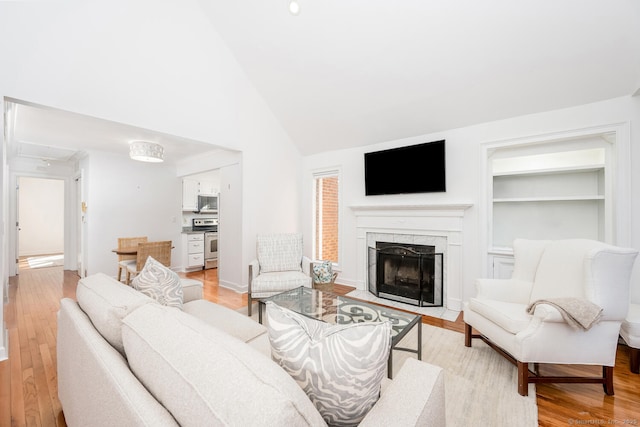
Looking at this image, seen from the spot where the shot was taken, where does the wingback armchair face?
facing the viewer and to the left of the viewer

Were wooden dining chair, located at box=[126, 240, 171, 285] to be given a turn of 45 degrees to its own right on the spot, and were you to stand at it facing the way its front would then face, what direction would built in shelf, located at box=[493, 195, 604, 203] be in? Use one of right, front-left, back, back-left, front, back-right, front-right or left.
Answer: back-right

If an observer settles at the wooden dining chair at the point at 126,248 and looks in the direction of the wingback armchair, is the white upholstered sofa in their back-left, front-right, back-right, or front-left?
front-right

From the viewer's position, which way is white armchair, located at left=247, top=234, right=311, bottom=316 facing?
facing the viewer

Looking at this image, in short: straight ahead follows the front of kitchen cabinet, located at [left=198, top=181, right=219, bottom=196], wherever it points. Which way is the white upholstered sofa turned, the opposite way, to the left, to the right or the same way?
the opposite way

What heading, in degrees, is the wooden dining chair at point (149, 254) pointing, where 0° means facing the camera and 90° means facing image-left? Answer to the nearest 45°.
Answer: approximately 135°

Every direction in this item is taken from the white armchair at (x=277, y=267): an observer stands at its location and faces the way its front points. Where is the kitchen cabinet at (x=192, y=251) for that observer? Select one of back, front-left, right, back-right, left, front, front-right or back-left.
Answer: back-right

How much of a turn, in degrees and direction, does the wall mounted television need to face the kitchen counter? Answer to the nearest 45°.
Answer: approximately 45° to its right

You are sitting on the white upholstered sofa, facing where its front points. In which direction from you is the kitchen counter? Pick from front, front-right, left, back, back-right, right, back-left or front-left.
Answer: front-left

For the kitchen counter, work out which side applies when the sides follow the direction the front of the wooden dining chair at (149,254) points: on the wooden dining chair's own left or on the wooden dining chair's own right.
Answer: on the wooden dining chair's own right

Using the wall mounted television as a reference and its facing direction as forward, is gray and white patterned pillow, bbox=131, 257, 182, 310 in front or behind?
in front

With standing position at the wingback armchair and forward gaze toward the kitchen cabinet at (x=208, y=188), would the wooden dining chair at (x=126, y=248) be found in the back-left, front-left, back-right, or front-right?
front-left

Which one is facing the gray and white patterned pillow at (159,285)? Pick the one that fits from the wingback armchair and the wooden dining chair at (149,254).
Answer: the wingback armchair

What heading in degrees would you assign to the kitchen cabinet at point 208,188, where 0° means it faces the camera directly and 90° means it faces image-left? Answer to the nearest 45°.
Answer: approximately 45°

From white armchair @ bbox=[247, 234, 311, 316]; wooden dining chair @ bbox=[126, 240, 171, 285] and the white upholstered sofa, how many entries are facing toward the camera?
1

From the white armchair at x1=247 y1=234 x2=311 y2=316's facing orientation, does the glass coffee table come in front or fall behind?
in front

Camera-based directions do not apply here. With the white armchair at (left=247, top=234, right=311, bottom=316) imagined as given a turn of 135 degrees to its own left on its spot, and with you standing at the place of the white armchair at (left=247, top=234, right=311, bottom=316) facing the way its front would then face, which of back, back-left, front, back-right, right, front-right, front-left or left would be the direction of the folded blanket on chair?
right

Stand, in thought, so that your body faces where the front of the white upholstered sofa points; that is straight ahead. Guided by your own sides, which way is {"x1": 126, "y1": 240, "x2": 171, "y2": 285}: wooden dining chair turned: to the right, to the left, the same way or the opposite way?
to the left
